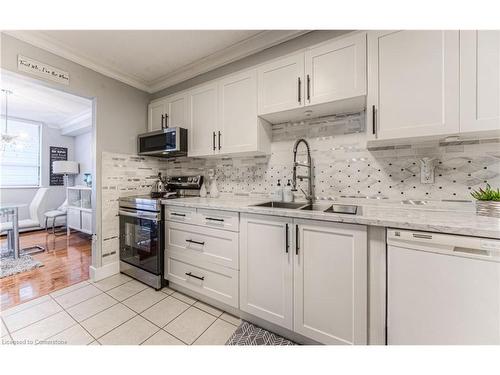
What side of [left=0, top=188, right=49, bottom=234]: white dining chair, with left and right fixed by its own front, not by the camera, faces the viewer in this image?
left

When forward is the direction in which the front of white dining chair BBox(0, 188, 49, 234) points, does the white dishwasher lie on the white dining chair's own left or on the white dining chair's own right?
on the white dining chair's own left

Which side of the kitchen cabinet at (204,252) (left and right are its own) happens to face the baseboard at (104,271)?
right

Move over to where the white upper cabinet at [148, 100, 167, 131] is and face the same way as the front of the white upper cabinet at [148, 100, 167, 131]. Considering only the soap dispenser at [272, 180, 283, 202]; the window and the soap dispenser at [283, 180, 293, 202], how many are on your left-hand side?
2

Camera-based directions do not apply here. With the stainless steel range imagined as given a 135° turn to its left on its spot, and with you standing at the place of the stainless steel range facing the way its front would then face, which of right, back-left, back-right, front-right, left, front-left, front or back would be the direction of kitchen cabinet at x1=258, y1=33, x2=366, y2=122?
front-right

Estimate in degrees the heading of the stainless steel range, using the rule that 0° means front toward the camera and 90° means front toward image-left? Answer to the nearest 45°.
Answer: approximately 45°

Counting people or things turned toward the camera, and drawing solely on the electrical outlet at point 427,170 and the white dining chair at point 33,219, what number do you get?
1

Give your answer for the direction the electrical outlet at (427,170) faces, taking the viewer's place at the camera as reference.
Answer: facing the viewer

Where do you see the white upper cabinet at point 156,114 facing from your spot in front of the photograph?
facing the viewer and to the left of the viewer

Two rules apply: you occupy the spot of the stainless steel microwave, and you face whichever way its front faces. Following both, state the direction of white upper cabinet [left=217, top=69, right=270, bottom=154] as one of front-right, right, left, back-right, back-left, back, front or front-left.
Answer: left

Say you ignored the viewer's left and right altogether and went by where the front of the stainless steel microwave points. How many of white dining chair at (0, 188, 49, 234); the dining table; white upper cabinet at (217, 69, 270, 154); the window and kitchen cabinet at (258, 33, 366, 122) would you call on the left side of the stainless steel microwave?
2
